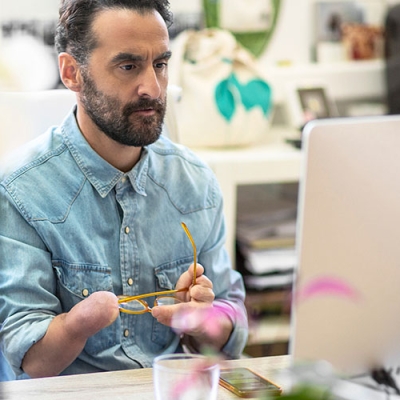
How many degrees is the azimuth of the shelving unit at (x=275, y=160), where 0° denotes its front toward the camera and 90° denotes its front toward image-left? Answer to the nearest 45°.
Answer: approximately 0°

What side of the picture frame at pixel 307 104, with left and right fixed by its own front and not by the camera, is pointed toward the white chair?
right

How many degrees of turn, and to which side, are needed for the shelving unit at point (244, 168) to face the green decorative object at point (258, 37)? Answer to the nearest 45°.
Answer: approximately 180°

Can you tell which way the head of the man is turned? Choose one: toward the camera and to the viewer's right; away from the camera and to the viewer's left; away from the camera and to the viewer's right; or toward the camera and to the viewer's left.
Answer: toward the camera and to the viewer's right

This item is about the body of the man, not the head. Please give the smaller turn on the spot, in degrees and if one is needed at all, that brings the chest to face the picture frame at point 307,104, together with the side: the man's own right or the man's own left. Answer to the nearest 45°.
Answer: approximately 90° to the man's own left

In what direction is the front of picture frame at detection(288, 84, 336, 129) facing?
toward the camera

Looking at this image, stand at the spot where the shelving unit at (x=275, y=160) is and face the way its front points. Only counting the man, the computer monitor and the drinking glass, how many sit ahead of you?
3

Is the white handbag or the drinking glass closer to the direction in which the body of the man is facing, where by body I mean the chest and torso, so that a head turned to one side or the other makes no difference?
the drinking glass

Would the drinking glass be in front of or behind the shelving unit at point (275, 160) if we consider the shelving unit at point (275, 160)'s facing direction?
in front

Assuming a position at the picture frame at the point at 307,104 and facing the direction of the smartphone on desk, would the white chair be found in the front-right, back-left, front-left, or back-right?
front-right

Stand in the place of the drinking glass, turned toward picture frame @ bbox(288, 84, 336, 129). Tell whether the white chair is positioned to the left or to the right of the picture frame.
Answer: left

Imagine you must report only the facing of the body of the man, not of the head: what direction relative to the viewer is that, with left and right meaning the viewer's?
facing the viewer and to the right of the viewer

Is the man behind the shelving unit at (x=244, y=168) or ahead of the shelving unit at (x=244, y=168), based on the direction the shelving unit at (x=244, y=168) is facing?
ahead

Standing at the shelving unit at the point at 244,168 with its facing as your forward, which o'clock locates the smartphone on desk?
The smartphone on desk is roughly at 12 o'clock from the shelving unit.
